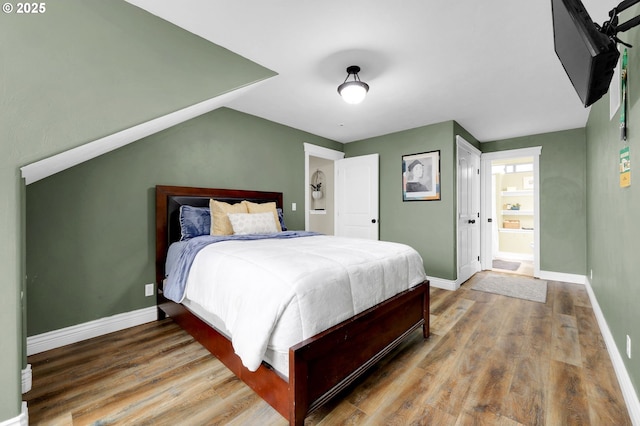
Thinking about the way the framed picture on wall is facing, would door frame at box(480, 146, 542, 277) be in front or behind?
behind

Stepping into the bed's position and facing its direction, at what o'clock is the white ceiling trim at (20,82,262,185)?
The white ceiling trim is roughly at 5 o'clock from the bed.

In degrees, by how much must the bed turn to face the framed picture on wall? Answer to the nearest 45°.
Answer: approximately 90° to its left

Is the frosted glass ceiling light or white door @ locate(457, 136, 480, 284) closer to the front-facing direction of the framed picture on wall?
the frosted glass ceiling light

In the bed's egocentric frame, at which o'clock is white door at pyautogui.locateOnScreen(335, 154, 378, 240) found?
The white door is roughly at 8 o'clock from the bed.

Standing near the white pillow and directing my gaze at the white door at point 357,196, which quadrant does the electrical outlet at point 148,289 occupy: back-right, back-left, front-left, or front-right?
back-left

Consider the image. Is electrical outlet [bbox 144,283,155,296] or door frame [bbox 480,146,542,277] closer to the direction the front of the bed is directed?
the door frame

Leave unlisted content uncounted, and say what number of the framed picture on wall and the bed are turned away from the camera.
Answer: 0
